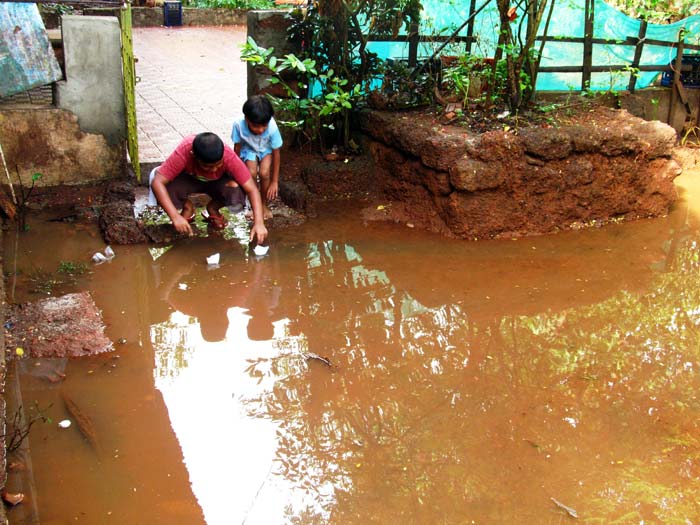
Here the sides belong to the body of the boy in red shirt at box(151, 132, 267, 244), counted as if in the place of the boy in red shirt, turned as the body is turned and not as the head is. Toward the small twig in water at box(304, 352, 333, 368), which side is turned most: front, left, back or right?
front

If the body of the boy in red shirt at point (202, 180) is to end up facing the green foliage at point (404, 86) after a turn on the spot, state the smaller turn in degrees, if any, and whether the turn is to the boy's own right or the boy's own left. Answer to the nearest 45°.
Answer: approximately 135° to the boy's own left

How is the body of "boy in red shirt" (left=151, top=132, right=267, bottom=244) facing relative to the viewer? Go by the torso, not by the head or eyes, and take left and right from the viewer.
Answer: facing the viewer

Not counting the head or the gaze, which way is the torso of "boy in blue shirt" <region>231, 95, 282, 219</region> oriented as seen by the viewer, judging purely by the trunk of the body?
toward the camera

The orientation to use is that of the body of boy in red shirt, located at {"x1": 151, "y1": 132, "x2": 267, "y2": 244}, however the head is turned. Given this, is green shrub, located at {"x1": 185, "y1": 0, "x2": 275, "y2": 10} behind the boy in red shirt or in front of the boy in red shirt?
behind

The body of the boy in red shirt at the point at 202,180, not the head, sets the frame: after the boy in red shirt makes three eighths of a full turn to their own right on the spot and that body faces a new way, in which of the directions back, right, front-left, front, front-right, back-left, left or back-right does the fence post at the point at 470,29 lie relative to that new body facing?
right

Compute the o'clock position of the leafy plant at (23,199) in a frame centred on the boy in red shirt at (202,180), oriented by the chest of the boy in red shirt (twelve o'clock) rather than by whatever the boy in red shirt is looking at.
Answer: The leafy plant is roughly at 4 o'clock from the boy in red shirt.

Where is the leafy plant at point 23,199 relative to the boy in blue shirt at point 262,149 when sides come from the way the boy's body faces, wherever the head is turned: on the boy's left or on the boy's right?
on the boy's right

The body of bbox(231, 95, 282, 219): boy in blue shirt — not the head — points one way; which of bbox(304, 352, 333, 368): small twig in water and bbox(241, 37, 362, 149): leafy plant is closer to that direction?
the small twig in water

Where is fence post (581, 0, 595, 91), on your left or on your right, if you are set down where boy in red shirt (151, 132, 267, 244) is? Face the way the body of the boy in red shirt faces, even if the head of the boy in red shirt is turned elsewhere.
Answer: on your left

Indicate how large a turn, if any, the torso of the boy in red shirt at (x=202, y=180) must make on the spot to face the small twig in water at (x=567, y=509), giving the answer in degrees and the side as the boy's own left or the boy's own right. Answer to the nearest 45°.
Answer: approximately 45° to the boy's own left

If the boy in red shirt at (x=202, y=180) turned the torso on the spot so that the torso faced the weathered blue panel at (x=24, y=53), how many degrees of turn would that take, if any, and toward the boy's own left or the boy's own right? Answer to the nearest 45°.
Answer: approximately 135° to the boy's own right

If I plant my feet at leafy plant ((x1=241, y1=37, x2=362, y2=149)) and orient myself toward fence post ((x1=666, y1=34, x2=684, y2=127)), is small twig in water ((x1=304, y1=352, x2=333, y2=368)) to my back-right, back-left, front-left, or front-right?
back-right

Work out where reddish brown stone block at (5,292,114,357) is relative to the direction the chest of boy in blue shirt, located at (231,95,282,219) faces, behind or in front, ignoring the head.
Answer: in front

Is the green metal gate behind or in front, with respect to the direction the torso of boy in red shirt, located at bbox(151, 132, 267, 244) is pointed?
behind

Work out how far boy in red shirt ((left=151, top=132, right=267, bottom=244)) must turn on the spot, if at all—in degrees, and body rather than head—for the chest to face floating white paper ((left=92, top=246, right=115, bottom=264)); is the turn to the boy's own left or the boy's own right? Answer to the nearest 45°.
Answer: approximately 90° to the boy's own right
